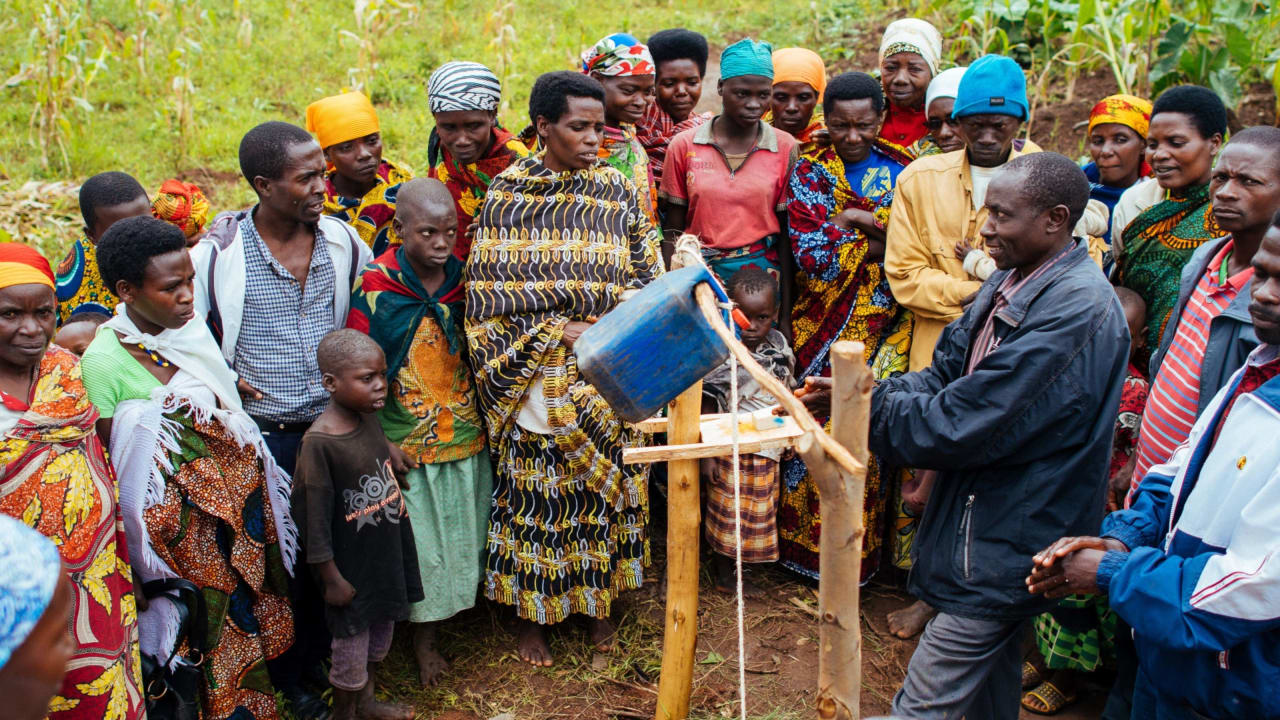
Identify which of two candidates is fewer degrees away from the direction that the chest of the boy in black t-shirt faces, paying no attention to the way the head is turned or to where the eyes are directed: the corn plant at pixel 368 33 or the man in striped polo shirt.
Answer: the man in striped polo shirt

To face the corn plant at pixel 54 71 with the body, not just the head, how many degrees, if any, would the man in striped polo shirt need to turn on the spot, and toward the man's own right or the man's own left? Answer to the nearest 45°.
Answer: approximately 45° to the man's own right

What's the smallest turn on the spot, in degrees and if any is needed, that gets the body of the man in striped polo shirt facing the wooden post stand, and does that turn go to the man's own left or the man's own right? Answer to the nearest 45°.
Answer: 0° — they already face it

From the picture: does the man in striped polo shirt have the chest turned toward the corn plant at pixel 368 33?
no

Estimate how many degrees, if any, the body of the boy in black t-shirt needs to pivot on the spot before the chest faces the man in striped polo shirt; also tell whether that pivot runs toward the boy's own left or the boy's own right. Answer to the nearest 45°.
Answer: approximately 45° to the boy's own left

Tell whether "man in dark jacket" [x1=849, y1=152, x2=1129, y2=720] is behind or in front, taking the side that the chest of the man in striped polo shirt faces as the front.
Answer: in front

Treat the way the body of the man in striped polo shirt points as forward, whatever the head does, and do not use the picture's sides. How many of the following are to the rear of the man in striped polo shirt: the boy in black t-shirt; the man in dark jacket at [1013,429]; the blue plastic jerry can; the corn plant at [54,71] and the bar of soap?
0

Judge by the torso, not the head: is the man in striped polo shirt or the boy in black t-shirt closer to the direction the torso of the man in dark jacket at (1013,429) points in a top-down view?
the boy in black t-shirt

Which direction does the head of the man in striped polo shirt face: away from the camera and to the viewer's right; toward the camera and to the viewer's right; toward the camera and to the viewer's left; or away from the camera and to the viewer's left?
toward the camera and to the viewer's left

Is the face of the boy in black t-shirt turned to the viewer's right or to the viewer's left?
to the viewer's right

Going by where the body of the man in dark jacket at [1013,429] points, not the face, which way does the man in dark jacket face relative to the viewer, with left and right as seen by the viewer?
facing to the left of the viewer

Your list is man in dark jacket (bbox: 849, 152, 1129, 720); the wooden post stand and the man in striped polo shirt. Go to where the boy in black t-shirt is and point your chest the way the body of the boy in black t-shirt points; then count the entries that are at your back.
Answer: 0

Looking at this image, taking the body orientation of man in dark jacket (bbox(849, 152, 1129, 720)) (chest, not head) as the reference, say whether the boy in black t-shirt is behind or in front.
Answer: in front

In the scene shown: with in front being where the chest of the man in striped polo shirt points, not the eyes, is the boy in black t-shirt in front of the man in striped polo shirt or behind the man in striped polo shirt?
in front

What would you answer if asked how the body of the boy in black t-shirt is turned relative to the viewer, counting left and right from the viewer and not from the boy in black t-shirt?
facing the viewer and to the right of the viewer

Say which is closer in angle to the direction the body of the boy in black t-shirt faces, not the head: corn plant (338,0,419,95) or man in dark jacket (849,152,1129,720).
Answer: the man in dark jacket

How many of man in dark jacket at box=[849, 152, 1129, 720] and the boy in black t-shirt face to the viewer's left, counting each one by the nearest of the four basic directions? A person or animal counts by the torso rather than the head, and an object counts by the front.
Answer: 1
